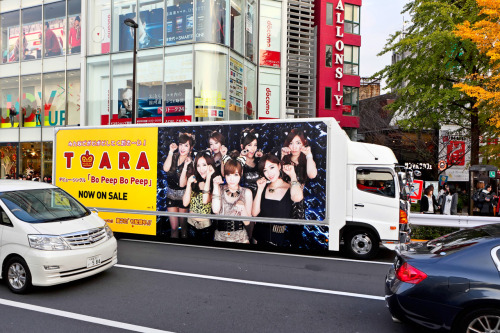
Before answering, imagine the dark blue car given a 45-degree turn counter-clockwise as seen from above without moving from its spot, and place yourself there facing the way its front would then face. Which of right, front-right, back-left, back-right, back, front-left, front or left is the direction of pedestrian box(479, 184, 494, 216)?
front-left

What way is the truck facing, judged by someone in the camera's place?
facing to the right of the viewer

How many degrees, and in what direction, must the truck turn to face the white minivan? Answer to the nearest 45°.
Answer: approximately 135° to its right

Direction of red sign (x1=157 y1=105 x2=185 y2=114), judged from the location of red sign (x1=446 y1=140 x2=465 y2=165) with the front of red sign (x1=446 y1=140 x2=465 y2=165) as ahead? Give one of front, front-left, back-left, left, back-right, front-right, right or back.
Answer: front-right

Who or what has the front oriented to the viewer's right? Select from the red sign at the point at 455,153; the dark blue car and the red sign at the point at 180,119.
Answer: the dark blue car

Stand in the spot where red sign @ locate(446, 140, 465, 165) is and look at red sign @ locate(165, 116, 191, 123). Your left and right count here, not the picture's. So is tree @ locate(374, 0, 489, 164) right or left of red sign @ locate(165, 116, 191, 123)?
left

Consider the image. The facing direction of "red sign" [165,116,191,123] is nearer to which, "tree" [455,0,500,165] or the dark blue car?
the dark blue car

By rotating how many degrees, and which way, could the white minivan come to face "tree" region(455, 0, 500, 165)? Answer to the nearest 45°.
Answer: approximately 45° to its left
